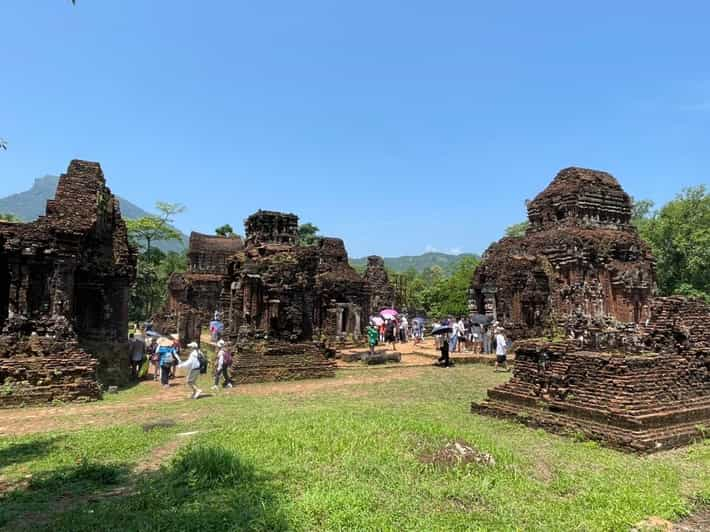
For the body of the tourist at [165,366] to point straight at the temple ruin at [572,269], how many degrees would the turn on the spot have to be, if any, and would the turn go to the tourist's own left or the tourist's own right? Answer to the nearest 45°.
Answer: approximately 90° to the tourist's own right

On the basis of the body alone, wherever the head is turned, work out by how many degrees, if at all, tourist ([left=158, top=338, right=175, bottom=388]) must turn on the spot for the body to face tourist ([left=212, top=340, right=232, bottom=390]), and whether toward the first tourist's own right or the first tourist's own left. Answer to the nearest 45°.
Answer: approximately 135° to the first tourist's own right

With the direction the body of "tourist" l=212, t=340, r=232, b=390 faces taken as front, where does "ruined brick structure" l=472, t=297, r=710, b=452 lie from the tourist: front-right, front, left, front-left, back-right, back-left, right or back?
back-left

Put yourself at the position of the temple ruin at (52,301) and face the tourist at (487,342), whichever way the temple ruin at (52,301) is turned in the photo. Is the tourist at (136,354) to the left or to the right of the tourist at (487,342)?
left

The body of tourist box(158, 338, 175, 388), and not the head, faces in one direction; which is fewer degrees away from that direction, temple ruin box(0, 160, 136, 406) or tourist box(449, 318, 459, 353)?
the tourist

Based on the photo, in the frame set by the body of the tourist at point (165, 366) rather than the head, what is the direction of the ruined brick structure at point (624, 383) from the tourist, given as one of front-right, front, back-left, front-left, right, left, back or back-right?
back-right

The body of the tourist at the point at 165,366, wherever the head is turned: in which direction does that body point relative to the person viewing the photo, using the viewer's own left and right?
facing away from the viewer
